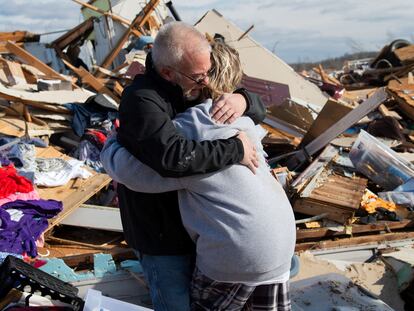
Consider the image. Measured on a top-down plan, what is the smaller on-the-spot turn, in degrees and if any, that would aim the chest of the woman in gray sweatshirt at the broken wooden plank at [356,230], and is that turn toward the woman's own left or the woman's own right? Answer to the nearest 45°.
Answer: approximately 90° to the woman's own right

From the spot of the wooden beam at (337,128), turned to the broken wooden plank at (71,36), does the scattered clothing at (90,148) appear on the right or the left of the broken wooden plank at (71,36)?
left

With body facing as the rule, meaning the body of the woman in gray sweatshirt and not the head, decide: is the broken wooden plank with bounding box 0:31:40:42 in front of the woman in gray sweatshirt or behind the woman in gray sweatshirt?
in front

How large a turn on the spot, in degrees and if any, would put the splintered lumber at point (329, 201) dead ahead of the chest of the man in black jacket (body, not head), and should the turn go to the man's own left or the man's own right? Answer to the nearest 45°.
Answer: approximately 45° to the man's own left

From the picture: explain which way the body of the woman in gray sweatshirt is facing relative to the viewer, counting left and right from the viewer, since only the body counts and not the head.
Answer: facing away from the viewer and to the left of the viewer
